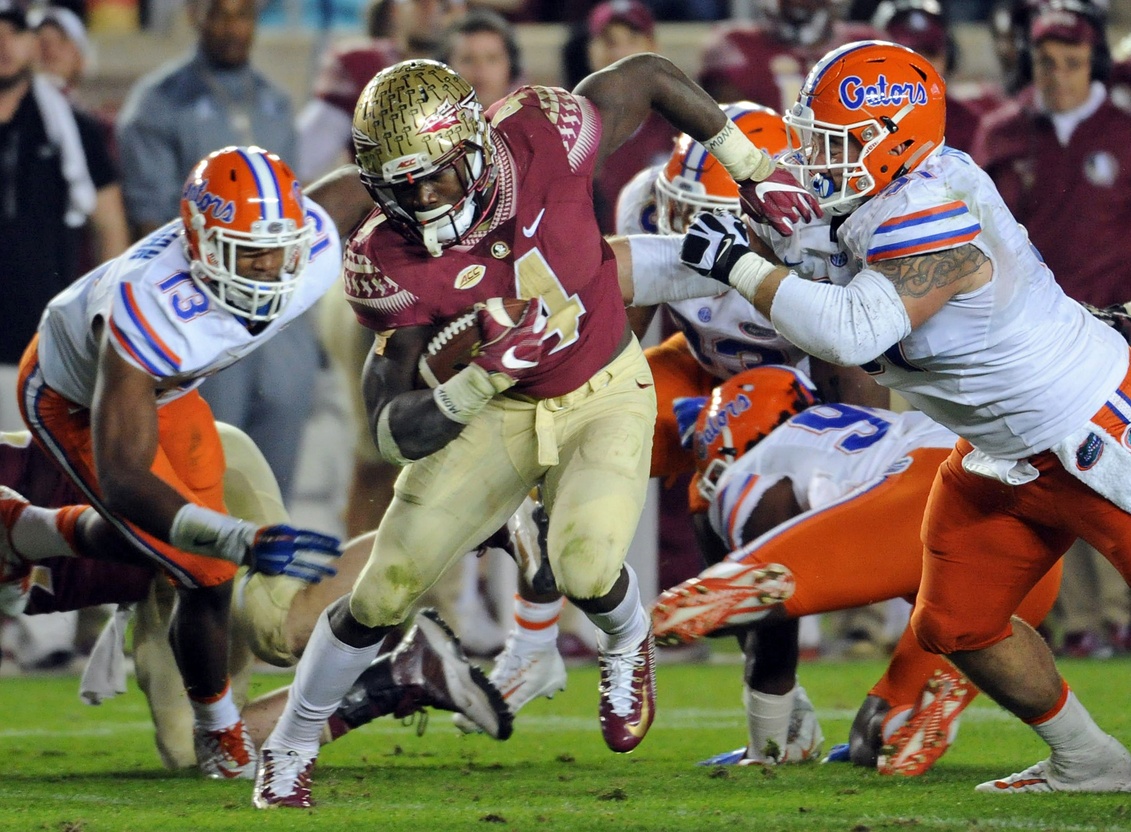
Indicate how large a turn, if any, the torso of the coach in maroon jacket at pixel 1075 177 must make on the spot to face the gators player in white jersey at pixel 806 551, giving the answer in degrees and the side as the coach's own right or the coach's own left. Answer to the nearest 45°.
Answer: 0° — they already face them

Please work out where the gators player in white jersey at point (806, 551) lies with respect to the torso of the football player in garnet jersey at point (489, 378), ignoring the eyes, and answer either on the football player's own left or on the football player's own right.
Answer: on the football player's own left

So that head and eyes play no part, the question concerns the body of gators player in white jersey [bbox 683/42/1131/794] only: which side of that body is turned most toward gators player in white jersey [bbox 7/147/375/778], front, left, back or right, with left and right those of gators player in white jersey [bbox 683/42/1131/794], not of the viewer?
front

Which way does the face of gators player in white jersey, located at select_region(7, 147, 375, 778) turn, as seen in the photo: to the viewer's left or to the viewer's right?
to the viewer's right

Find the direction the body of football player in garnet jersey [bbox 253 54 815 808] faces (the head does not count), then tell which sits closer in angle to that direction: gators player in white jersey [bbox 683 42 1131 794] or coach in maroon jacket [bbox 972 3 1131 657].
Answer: the gators player in white jersey

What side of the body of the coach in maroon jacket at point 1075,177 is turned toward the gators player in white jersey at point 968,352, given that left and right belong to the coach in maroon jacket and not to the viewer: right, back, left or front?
front

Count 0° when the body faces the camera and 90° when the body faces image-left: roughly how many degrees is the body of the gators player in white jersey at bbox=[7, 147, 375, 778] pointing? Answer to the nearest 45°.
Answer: approximately 315°

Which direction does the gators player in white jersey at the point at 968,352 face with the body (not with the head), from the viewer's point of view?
to the viewer's left

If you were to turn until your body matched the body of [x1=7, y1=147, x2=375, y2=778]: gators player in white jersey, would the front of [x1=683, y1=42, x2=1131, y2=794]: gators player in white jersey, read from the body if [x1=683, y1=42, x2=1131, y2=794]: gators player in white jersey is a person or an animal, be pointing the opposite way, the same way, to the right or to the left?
the opposite way

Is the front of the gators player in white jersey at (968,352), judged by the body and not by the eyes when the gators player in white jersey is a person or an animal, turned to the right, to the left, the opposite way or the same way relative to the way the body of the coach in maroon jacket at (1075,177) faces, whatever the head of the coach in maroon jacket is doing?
to the right

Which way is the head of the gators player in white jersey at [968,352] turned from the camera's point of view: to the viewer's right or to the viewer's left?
to the viewer's left

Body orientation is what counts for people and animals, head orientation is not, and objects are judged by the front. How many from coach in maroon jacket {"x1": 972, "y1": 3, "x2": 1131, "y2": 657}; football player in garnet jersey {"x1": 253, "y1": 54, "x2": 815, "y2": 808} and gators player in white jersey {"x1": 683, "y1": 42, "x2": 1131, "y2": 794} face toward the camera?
2

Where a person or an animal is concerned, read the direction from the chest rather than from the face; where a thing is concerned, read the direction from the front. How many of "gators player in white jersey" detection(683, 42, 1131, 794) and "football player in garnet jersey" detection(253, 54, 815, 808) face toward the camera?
1
